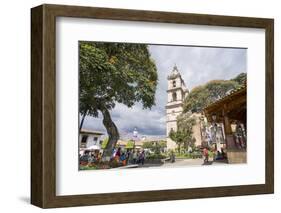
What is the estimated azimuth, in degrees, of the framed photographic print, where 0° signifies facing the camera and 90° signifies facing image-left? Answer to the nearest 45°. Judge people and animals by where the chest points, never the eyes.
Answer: approximately 315°
